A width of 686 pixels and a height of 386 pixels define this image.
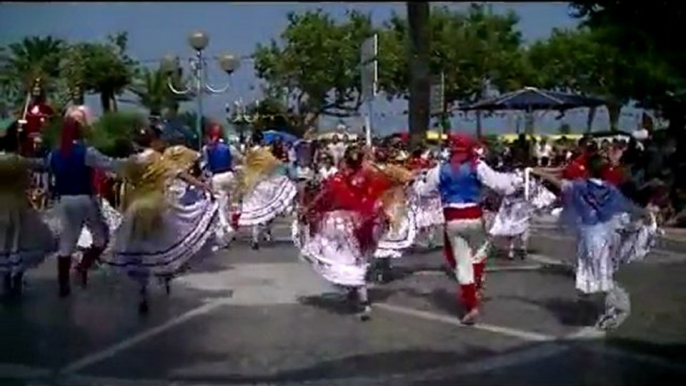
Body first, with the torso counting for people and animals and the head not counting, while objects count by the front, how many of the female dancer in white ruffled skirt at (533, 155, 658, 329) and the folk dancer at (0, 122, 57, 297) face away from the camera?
2

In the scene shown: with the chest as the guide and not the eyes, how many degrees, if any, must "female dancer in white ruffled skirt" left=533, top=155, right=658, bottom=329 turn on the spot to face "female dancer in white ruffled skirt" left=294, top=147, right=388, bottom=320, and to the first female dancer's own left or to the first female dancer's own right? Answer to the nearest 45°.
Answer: approximately 90° to the first female dancer's own left

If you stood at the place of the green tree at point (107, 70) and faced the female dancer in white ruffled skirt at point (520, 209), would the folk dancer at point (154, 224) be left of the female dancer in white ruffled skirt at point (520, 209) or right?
right

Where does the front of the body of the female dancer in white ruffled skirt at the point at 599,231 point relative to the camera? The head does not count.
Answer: away from the camera

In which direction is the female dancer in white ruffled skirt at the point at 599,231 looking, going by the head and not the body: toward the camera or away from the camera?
away from the camera

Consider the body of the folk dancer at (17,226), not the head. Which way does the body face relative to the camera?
away from the camera

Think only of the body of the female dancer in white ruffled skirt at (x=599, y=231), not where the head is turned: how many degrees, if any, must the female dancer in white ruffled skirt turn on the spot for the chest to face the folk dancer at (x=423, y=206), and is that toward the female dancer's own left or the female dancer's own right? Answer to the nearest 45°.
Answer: approximately 45° to the female dancer's own left
